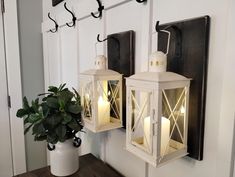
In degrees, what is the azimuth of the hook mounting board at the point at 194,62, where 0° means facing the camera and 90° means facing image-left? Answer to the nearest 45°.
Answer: approximately 45°

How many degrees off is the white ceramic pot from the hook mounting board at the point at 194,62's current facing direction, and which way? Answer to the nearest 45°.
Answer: approximately 45° to its right
